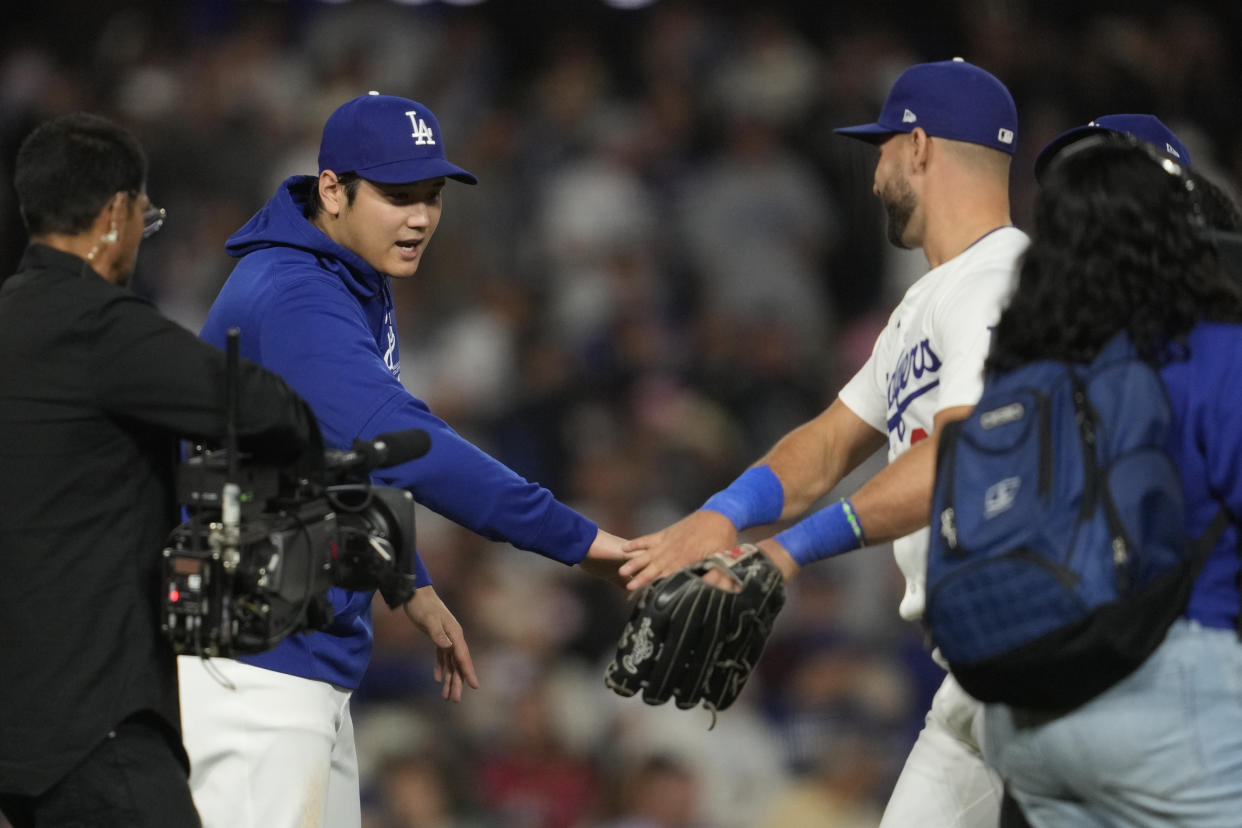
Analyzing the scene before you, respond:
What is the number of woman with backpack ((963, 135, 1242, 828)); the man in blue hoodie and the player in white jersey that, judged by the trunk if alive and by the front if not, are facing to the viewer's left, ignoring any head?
1

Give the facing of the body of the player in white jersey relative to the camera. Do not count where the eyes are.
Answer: to the viewer's left

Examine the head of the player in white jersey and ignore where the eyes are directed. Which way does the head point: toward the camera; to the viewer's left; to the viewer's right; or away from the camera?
to the viewer's left

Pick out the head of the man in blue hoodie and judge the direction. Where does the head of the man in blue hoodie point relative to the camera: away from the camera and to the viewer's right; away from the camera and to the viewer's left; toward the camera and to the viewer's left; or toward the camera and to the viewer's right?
toward the camera and to the viewer's right

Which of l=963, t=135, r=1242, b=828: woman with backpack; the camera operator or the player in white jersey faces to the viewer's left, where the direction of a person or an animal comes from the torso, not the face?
the player in white jersey

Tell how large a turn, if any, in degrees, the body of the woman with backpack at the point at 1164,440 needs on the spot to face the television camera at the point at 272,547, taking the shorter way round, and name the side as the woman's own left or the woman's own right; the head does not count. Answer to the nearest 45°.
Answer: approximately 135° to the woman's own left

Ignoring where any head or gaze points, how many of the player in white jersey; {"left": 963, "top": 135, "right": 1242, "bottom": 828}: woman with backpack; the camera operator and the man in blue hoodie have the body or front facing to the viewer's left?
1

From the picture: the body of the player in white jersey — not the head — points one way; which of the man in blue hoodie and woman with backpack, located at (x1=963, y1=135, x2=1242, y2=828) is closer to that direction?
the man in blue hoodie

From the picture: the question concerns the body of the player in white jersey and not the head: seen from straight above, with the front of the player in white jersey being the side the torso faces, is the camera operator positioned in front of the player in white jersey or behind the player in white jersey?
in front

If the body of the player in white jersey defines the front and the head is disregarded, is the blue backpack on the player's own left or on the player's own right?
on the player's own left

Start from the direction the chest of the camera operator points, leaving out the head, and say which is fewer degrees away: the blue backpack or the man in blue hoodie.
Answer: the man in blue hoodie

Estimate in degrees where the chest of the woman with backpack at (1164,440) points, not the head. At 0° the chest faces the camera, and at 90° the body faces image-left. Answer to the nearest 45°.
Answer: approximately 225°

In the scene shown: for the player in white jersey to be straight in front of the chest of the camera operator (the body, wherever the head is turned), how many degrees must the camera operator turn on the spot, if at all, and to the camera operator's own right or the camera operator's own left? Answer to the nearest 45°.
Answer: approximately 45° to the camera operator's own right

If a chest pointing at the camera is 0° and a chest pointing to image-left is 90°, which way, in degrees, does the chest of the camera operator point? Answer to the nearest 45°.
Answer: approximately 225°

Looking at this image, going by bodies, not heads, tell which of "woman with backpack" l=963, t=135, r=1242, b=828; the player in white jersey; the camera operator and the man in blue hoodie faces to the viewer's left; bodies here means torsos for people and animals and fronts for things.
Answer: the player in white jersey

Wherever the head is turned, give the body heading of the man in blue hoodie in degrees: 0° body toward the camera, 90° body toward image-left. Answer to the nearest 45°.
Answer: approximately 315°

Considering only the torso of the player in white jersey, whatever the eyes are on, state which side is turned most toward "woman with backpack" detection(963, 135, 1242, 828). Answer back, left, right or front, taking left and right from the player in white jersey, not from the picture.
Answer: left
